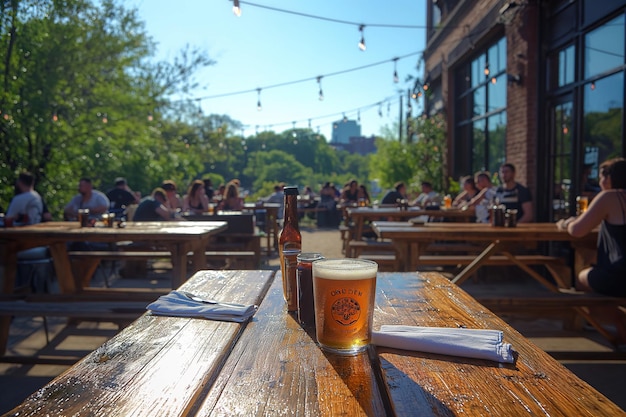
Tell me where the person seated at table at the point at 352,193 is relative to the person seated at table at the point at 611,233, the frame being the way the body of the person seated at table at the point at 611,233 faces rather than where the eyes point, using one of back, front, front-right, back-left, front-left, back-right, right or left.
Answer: front

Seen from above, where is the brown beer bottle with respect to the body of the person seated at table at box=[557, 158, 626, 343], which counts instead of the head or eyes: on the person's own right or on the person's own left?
on the person's own left

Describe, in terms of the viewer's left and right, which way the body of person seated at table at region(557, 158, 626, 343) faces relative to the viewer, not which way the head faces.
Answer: facing away from the viewer and to the left of the viewer

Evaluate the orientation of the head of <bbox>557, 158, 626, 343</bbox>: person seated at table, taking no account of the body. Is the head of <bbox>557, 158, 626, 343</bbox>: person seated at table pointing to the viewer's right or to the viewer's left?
to the viewer's left

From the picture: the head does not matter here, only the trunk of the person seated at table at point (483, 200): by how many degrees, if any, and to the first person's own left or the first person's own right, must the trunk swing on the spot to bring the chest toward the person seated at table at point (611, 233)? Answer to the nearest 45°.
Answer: approximately 90° to the first person's own left
